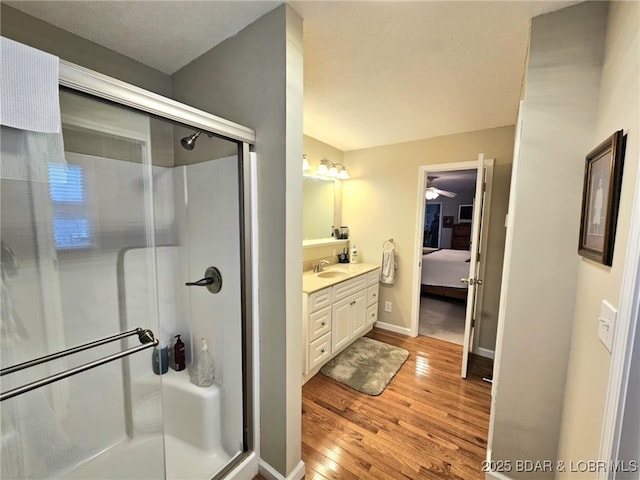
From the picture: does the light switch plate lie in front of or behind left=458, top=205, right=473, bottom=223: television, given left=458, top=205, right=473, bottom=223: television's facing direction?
in front

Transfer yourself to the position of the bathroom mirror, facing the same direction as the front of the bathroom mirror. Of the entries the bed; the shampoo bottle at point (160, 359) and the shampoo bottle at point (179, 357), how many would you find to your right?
2

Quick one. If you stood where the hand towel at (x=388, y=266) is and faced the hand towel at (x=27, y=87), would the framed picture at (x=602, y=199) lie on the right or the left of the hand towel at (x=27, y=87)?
left

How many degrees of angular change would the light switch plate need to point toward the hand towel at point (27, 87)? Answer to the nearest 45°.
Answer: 0° — it already faces it

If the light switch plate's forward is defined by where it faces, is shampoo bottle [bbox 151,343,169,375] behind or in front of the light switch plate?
in front

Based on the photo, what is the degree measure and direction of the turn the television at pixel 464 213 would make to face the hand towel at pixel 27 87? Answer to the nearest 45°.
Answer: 0° — it already faces it

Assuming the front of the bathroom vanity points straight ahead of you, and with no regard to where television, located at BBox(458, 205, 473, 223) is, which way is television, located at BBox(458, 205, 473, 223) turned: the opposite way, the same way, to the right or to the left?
to the right

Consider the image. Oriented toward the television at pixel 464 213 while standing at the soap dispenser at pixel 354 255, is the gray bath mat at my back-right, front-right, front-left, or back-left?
back-right

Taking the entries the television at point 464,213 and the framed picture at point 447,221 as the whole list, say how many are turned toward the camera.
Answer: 2

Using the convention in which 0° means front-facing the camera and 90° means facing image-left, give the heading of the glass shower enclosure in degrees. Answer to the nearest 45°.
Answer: approximately 315°

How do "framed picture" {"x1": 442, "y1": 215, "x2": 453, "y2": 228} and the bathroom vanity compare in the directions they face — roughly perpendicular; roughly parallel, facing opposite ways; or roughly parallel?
roughly perpendicular

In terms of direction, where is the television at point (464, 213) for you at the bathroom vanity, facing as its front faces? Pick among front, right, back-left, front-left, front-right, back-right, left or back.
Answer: left
